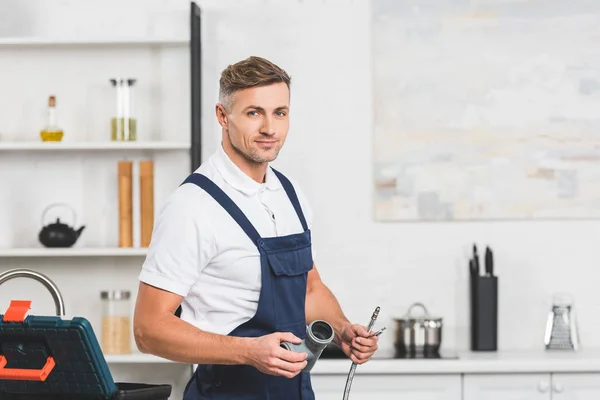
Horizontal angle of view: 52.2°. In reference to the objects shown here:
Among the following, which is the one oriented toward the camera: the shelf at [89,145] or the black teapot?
the shelf

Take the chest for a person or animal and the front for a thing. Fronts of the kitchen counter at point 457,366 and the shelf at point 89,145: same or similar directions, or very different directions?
same or similar directions

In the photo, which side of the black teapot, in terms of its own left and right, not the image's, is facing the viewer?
right

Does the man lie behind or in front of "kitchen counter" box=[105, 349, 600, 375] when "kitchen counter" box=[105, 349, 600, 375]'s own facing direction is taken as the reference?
in front

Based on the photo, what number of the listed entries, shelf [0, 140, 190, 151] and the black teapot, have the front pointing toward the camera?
1

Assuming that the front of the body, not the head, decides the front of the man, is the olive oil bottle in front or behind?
behind

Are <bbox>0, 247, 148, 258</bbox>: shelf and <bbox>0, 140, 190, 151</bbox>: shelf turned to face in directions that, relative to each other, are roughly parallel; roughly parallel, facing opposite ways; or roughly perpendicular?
roughly parallel

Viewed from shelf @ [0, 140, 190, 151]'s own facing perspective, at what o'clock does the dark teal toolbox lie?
The dark teal toolbox is roughly at 12 o'clock from the shelf.

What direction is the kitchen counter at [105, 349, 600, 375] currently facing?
toward the camera

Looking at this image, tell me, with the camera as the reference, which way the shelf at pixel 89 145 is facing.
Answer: facing the viewer

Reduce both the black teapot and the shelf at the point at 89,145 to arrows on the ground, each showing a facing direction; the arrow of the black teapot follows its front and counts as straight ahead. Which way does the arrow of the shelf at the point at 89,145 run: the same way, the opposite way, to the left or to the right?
to the right

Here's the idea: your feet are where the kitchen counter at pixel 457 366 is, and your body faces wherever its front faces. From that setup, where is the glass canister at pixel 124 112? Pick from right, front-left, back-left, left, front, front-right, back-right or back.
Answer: right

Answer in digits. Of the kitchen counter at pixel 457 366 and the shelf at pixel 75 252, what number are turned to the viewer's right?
0
